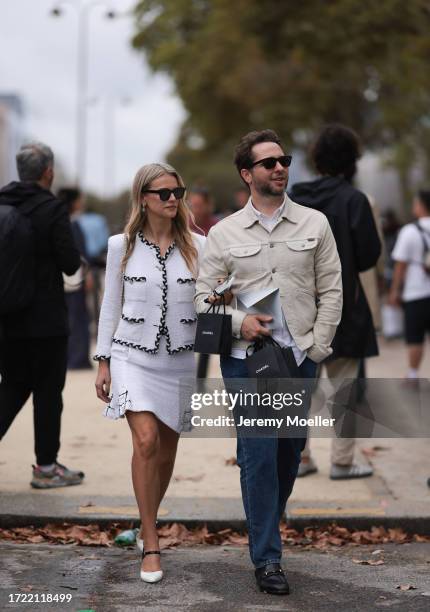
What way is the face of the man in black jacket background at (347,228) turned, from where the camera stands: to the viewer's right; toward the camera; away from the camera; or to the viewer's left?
away from the camera

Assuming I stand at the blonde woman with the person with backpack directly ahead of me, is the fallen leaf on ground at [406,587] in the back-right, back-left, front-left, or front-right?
back-right

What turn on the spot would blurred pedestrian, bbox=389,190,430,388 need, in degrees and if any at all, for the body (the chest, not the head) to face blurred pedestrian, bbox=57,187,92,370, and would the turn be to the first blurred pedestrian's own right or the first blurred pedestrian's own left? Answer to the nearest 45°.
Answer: approximately 45° to the first blurred pedestrian's own left

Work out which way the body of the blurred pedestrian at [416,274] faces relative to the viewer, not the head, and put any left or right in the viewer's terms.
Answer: facing away from the viewer and to the left of the viewer
